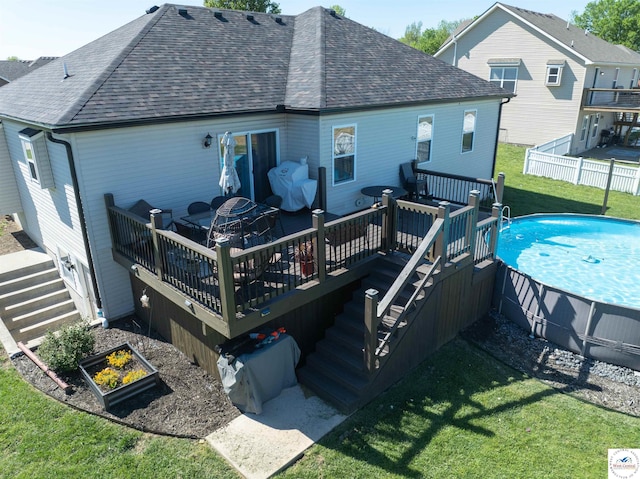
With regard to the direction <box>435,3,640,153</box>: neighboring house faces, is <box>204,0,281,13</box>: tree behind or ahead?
ahead

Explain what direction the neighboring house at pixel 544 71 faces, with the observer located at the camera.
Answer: facing away from the viewer and to the left of the viewer

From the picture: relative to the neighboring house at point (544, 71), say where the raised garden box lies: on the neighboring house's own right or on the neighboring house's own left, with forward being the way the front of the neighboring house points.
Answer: on the neighboring house's own left

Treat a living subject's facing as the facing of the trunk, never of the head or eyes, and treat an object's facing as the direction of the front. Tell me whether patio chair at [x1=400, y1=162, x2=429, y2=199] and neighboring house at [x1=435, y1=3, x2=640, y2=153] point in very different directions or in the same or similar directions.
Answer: very different directions

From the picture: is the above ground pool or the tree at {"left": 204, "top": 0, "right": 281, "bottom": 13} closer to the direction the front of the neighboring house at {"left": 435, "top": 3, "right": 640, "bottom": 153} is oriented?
the tree

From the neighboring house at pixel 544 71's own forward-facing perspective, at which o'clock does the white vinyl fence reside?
The white vinyl fence is roughly at 7 o'clock from the neighboring house.
